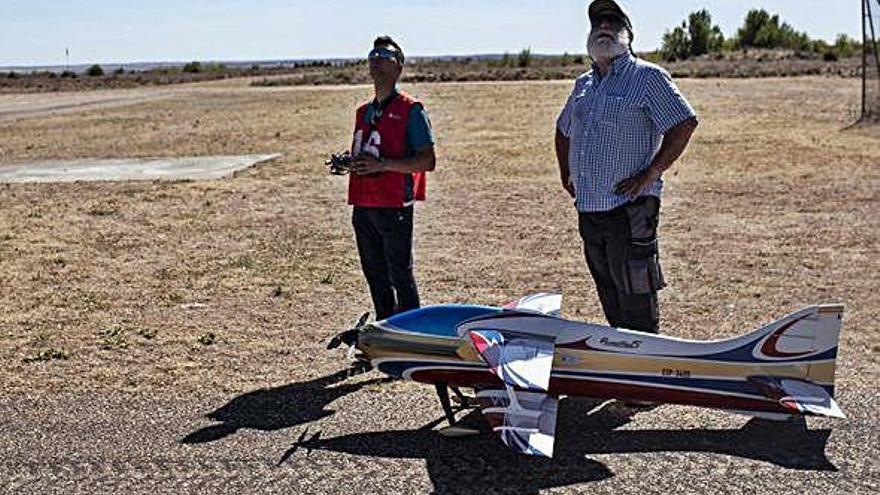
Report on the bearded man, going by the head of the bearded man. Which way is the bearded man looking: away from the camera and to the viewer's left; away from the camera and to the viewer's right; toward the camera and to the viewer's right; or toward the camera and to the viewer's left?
toward the camera and to the viewer's left

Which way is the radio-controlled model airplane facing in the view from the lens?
facing to the left of the viewer

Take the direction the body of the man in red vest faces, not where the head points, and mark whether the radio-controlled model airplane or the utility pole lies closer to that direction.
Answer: the radio-controlled model airplane

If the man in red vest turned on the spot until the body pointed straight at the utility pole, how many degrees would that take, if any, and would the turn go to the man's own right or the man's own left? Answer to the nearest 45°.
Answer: approximately 180°

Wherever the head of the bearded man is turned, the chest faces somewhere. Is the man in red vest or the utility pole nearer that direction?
the man in red vest

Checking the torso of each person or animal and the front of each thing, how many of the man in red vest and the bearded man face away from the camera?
0

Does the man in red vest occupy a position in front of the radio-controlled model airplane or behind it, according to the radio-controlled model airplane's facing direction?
in front

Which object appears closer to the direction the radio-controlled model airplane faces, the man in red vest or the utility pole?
the man in red vest
